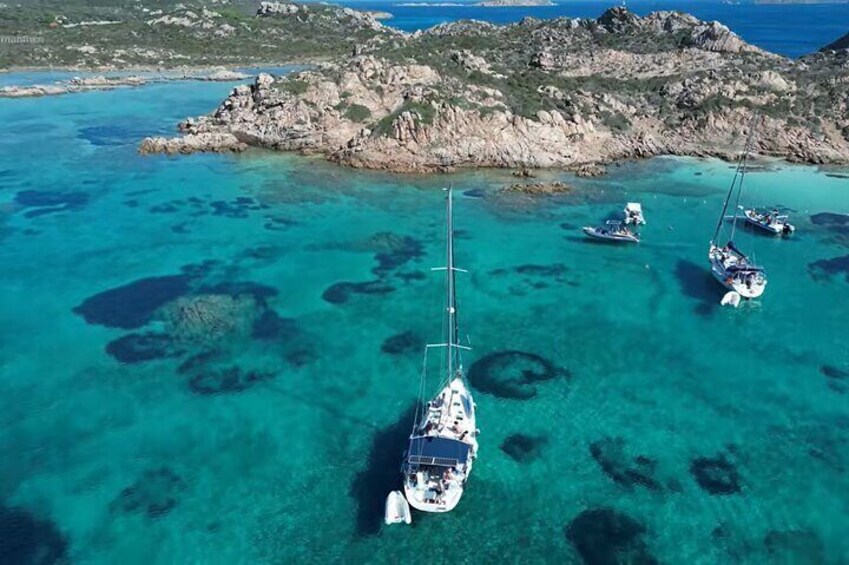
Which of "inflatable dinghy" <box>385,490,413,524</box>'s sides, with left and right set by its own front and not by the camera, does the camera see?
back

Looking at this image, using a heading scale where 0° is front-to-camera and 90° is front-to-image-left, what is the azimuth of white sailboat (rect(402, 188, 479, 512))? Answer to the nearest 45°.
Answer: approximately 180°

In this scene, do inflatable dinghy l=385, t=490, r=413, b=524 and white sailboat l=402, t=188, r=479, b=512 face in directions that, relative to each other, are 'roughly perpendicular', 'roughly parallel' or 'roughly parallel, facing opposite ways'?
roughly parallel

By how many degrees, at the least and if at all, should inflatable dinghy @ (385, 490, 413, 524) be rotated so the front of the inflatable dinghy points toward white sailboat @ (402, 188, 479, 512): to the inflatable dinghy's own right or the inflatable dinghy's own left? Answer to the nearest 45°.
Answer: approximately 45° to the inflatable dinghy's own right

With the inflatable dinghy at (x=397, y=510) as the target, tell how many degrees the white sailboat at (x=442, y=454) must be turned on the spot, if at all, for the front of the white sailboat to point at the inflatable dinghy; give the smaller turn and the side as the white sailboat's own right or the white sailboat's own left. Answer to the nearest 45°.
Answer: approximately 135° to the white sailboat's own left

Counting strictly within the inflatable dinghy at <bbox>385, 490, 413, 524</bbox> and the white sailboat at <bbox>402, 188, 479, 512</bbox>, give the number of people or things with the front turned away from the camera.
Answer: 2
